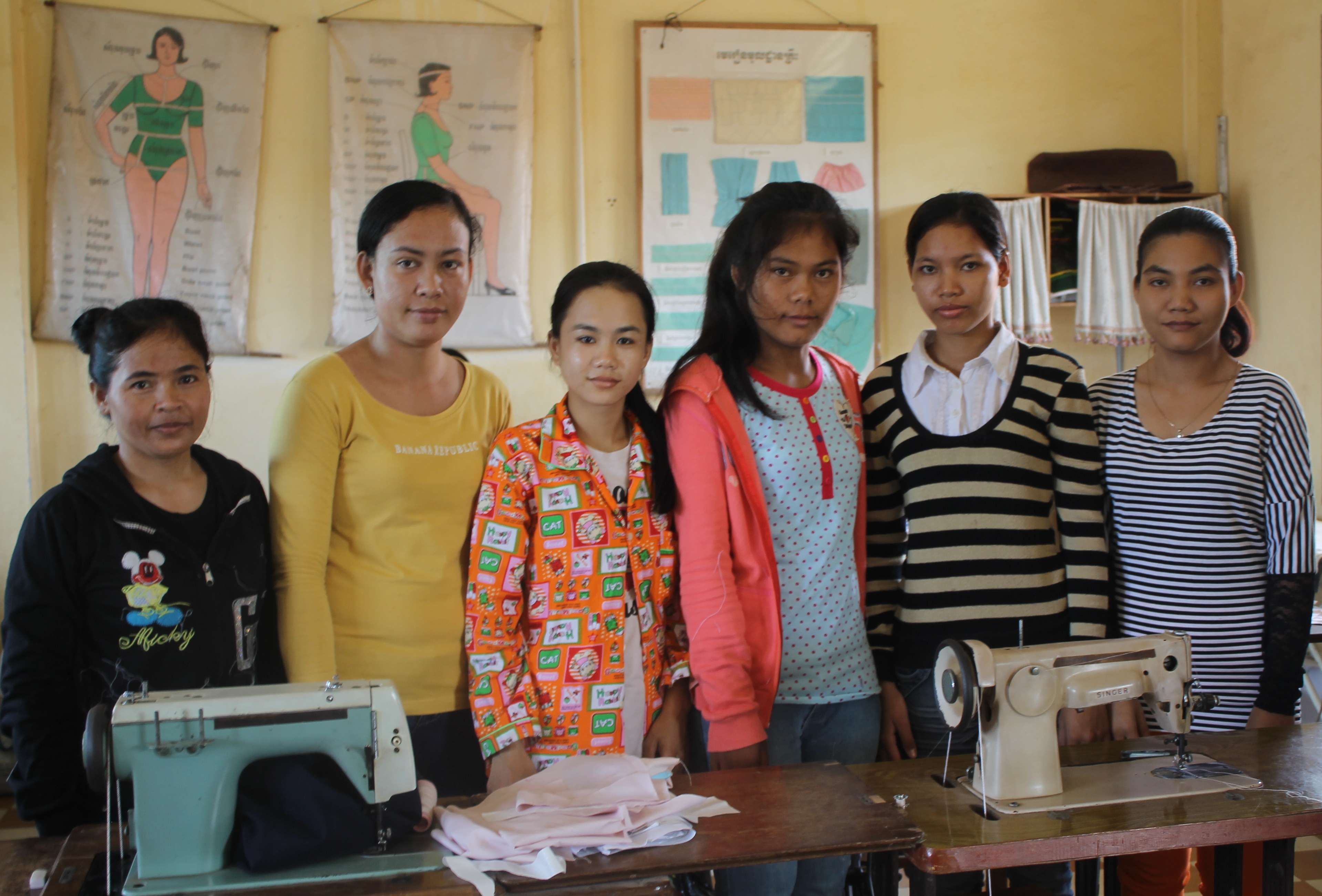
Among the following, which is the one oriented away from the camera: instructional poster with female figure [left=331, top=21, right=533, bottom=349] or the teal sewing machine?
the teal sewing machine

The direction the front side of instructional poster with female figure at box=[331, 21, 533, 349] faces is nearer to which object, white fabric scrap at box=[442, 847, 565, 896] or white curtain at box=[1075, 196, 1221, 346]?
the white fabric scrap

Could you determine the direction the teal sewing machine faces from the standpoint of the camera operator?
facing away from the viewer

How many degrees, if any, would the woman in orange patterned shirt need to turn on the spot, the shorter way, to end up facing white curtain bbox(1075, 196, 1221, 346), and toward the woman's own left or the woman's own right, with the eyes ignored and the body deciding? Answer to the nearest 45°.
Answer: approximately 90° to the woman's own left

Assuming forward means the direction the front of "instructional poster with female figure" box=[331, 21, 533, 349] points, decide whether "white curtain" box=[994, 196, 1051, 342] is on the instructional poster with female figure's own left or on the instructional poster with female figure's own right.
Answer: on the instructional poster with female figure's own left

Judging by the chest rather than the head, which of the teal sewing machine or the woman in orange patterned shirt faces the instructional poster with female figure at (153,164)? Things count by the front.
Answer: the teal sewing machine

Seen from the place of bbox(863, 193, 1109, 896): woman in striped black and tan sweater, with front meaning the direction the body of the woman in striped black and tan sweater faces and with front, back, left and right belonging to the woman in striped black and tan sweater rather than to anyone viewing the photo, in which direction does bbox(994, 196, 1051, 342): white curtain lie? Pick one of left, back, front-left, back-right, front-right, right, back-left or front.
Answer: back

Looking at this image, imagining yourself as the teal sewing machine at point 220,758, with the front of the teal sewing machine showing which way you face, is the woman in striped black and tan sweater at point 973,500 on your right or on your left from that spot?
on your right
